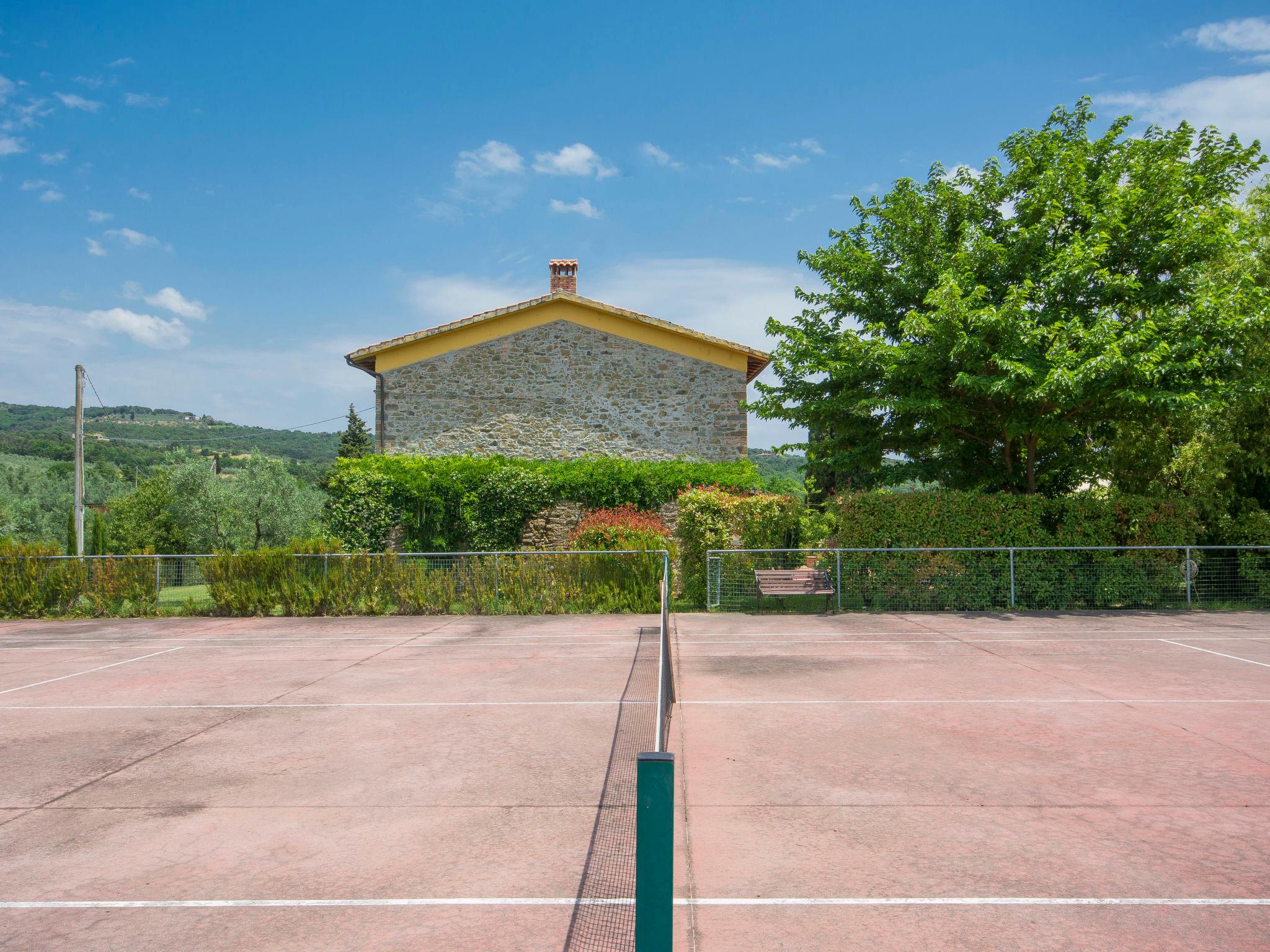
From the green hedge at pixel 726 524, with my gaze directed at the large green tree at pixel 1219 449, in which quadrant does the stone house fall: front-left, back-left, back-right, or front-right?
back-left

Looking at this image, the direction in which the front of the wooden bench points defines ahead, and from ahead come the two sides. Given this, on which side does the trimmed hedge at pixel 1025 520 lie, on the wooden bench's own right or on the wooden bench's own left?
on the wooden bench's own left

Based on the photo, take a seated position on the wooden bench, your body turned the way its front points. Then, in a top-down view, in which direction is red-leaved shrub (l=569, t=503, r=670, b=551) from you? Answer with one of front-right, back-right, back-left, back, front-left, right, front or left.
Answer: back-right

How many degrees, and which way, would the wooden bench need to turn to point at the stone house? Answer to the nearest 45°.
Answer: approximately 135° to its right

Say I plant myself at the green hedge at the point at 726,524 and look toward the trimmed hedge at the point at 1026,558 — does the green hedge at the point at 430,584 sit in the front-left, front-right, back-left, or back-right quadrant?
back-right

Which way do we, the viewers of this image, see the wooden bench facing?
facing the viewer

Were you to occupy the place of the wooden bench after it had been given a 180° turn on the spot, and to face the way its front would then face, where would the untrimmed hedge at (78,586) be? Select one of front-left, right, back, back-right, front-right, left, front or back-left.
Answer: left
